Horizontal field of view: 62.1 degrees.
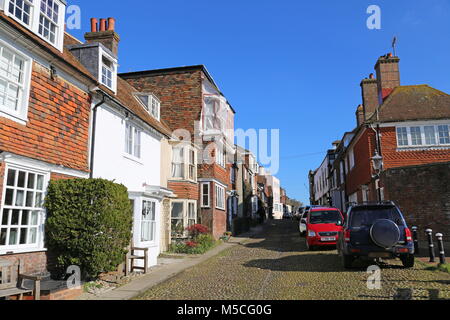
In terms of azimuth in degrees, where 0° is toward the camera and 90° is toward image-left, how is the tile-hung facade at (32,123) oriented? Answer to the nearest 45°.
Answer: approximately 315°

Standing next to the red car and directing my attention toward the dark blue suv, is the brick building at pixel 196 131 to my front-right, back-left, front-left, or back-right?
back-right

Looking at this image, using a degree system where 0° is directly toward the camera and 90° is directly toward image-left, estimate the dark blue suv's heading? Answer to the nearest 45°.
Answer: approximately 180°

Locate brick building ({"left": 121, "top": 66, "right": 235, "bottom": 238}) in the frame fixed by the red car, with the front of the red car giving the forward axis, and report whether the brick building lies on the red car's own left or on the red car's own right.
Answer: on the red car's own right

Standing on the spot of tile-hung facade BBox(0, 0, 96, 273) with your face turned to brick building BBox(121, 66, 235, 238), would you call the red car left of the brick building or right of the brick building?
right

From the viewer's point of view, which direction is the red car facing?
toward the camera

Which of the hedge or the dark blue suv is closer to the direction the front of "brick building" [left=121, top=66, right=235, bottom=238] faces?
the dark blue suv

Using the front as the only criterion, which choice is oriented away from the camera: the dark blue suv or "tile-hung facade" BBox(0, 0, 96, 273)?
the dark blue suv

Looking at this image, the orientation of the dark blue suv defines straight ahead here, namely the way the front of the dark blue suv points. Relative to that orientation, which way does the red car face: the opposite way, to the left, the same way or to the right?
the opposite way

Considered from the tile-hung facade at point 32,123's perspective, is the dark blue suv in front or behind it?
in front

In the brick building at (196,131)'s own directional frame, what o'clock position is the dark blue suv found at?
The dark blue suv is roughly at 1 o'clock from the brick building.

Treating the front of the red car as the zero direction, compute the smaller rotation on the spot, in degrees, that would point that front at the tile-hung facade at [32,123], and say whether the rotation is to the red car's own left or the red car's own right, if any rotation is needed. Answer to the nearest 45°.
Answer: approximately 45° to the red car's own right

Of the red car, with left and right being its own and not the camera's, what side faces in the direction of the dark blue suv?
front

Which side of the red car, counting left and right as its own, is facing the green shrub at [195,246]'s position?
right

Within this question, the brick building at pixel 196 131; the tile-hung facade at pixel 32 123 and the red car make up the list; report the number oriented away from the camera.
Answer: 0

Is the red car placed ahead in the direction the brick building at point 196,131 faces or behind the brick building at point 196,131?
ahead

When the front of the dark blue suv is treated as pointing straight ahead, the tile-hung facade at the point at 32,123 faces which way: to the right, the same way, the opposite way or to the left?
to the right

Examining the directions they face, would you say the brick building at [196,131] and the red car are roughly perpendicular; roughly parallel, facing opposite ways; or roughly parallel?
roughly perpendicular

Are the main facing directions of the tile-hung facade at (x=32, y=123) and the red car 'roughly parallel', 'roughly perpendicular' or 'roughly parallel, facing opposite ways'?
roughly perpendicular

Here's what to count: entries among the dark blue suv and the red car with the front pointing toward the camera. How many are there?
1
